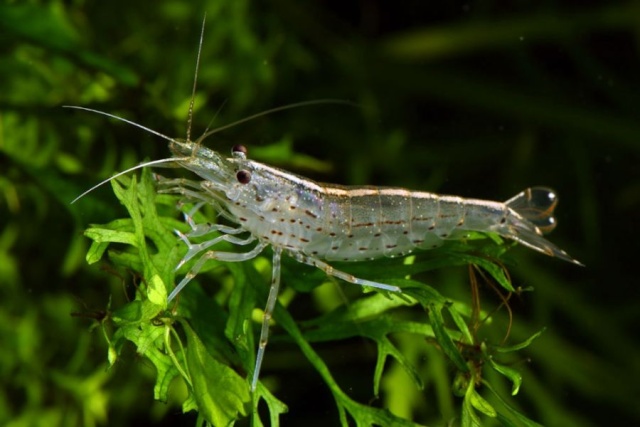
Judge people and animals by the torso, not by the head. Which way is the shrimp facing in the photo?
to the viewer's left
